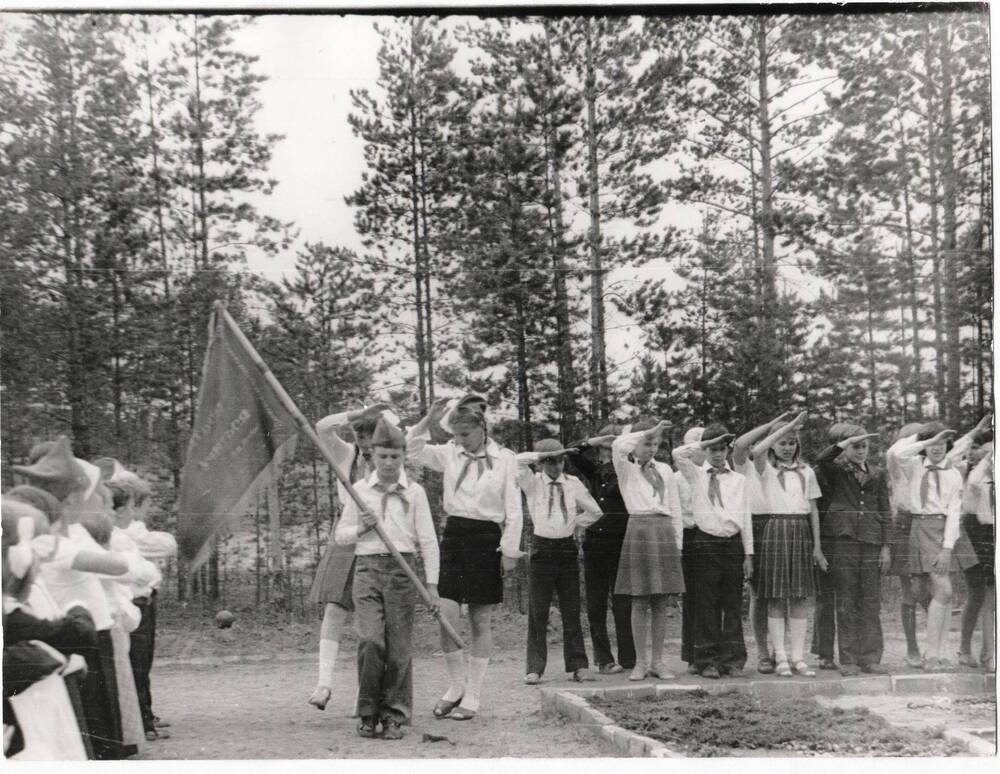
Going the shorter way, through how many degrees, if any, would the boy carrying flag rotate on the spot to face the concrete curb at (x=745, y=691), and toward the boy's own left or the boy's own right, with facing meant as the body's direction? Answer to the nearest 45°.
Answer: approximately 90° to the boy's own left

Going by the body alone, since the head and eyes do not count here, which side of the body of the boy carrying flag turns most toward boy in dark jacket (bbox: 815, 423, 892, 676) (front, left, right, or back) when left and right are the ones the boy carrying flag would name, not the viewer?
left

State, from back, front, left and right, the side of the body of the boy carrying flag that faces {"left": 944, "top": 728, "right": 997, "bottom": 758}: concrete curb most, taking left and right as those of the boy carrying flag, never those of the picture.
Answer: left

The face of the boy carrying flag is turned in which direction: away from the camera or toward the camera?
toward the camera

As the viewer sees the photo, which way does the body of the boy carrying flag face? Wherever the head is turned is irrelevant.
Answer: toward the camera
